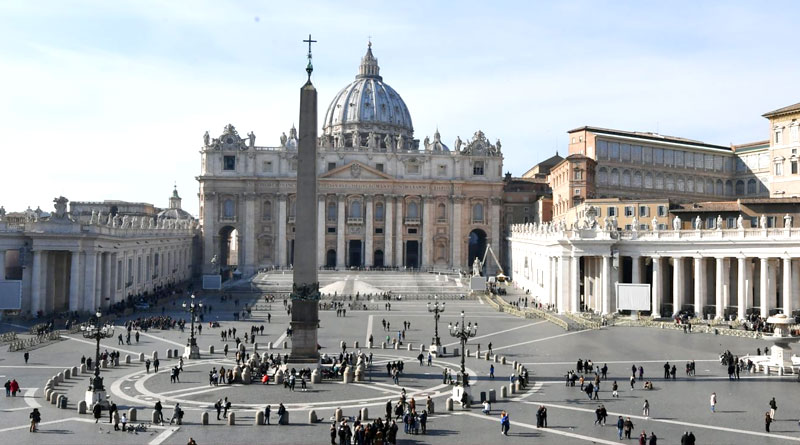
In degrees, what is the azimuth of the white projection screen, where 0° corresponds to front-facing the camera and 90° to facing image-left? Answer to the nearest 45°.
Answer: approximately 0°

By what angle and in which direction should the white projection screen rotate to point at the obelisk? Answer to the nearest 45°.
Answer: approximately 45° to its right
